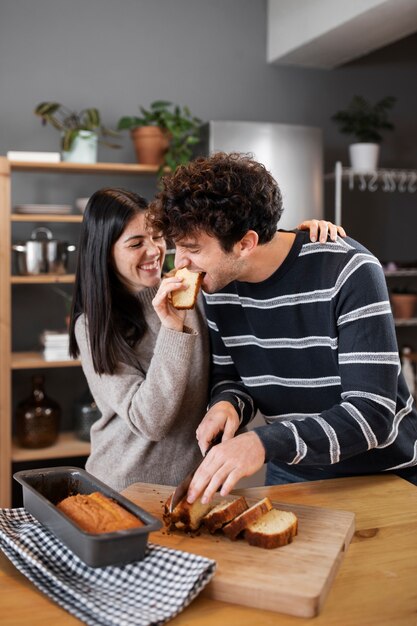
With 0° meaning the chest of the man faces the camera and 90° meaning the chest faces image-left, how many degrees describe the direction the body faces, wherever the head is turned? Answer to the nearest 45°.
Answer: approximately 45°

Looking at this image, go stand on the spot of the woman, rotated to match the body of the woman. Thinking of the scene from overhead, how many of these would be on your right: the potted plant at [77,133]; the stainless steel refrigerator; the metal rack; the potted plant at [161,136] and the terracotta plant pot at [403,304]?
0

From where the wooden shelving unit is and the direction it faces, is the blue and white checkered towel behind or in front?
in front

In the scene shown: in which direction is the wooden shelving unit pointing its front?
toward the camera

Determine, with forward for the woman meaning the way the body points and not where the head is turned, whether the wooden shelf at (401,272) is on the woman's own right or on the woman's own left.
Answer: on the woman's own left

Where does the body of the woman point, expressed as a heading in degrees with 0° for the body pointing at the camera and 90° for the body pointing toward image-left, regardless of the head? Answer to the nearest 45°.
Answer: approximately 315°

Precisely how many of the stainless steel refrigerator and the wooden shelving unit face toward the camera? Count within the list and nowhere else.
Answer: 2

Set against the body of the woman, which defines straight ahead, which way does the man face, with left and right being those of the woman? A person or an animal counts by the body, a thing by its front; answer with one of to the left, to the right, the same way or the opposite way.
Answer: to the right

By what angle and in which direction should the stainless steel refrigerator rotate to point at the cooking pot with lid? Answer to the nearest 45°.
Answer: approximately 90° to its right

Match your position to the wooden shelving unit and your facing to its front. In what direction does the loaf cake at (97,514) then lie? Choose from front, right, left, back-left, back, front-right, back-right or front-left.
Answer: front

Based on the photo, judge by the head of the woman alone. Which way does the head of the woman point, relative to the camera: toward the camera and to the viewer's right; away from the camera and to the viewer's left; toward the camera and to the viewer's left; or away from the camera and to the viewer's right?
toward the camera and to the viewer's right

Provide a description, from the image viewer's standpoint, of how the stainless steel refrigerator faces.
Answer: facing the viewer

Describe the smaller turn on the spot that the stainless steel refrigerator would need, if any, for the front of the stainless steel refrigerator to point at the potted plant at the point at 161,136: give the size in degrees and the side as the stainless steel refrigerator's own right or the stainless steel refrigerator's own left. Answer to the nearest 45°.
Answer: approximately 90° to the stainless steel refrigerator's own right

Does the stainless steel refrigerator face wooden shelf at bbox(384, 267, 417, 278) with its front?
no

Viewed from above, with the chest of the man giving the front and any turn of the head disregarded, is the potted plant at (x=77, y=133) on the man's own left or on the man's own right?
on the man's own right

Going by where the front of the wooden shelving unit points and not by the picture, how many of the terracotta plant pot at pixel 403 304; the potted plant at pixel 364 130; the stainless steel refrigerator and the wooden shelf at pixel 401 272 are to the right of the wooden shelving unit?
0

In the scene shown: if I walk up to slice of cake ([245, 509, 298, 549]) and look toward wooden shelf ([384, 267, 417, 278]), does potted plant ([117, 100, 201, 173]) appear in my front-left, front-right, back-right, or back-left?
front-left
